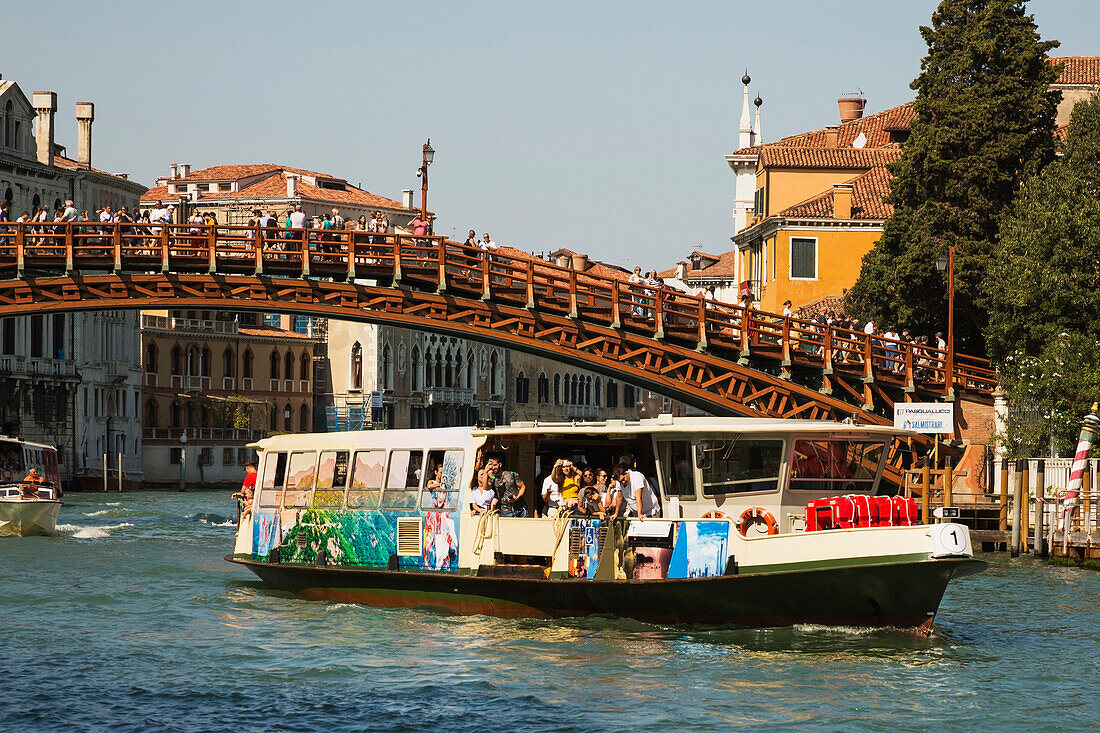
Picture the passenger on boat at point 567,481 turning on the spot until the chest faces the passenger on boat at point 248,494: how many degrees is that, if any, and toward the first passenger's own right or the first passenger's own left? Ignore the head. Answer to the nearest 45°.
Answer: approximately 135° to the first passenger's own right

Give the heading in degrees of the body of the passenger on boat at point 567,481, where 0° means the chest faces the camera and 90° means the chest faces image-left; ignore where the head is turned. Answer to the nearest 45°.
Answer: approximately 0°

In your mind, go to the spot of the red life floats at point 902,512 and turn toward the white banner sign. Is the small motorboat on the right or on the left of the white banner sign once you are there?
left

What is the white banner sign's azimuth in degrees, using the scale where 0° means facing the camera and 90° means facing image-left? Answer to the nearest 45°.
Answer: approximately 0°
